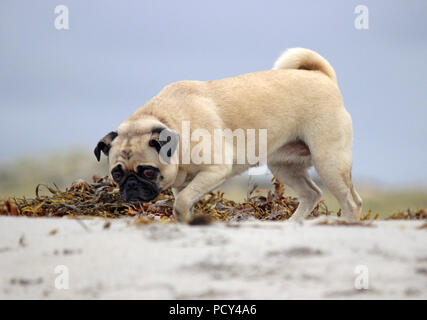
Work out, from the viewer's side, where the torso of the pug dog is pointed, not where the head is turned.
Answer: to the viewer's left
